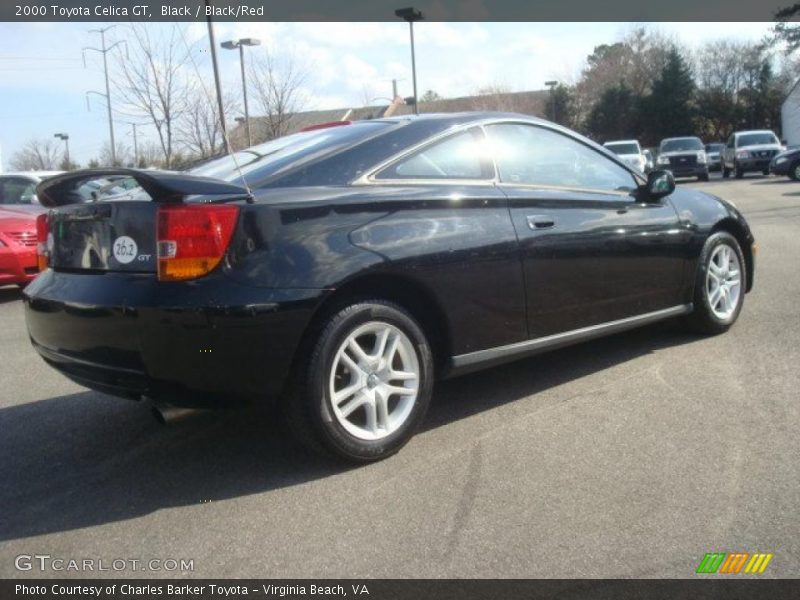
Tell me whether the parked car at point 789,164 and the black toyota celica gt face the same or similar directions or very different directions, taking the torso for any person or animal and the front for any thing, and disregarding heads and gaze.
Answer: very different directions

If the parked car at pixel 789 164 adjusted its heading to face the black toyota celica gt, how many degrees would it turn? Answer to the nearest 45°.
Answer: approximately 45° to its left

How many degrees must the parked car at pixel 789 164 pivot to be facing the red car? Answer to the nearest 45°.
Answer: approximately 45° to its left

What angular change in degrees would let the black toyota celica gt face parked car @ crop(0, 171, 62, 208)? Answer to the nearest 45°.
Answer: approximately 90° to its left

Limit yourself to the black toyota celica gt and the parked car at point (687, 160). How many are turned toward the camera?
1

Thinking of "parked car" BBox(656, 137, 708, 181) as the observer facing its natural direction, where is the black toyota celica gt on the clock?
The black toyota celica gt is roughly at 12 o'clock from the parked car.
